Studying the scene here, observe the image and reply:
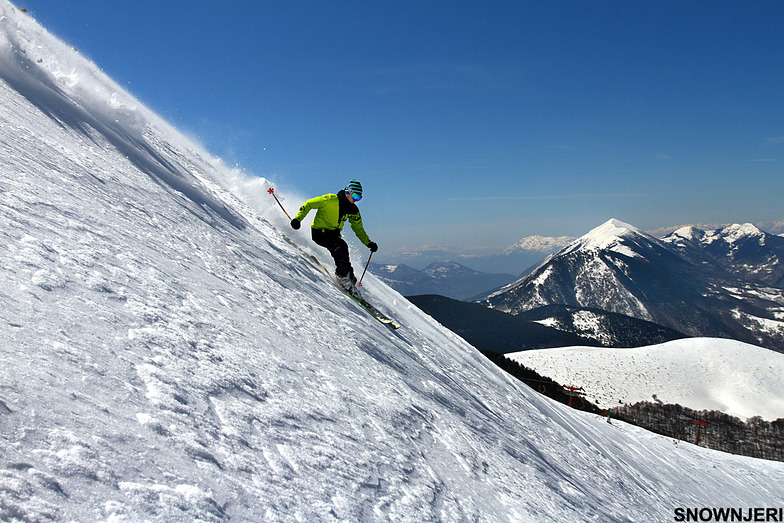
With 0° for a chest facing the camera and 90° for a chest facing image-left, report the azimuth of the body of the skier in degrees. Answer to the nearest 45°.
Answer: approximately 315°
